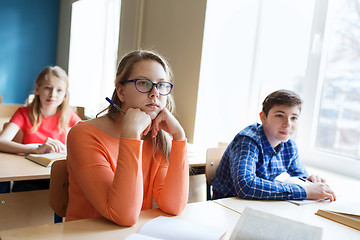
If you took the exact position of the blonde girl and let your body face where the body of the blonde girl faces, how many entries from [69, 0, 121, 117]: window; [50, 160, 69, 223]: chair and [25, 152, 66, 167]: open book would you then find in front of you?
2

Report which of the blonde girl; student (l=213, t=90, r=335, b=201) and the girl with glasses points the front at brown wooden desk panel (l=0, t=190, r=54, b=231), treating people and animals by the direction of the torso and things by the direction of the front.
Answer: the blonde girl

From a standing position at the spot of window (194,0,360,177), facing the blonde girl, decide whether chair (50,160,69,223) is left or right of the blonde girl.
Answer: left

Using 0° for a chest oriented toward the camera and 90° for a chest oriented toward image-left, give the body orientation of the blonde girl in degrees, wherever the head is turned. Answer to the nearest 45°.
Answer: approximately 0°

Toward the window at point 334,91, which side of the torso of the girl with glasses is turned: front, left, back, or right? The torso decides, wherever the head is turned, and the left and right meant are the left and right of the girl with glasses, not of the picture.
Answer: left

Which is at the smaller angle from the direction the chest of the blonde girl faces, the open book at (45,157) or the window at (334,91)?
the open book
